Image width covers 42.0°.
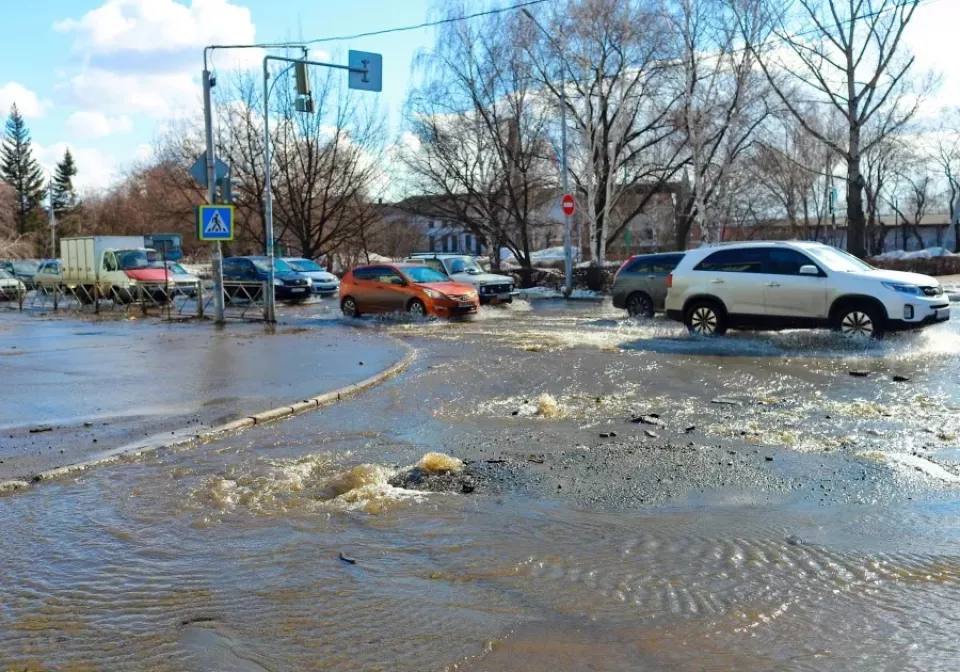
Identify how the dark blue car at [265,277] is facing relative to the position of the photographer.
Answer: facing the viewer and to the right of the viewer

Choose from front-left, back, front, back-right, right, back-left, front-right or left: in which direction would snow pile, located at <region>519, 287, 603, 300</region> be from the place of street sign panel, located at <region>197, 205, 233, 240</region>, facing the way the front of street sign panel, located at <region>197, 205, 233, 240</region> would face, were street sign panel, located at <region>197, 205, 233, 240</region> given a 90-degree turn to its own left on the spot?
front-left

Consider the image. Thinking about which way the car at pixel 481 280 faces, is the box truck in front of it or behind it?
behind

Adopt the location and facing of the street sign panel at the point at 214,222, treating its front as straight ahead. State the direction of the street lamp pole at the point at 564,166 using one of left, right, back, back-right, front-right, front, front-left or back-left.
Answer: back-left

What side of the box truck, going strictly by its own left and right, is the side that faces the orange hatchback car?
front

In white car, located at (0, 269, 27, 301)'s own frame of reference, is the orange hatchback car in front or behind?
in front

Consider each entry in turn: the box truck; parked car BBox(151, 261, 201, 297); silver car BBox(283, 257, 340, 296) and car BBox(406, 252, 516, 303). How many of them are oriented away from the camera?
0

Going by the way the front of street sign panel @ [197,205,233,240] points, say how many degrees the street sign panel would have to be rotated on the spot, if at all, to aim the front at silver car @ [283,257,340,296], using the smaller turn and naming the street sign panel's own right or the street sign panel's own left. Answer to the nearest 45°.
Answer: approximately 180°

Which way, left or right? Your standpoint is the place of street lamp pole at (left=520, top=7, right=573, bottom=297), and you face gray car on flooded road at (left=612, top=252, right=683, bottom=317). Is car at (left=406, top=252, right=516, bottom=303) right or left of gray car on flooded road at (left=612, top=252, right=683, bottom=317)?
right

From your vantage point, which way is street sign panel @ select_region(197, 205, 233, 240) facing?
toward the camera

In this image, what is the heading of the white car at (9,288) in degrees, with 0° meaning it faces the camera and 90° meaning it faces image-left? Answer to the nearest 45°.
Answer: approximately 315°

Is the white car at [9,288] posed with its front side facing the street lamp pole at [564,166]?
yes

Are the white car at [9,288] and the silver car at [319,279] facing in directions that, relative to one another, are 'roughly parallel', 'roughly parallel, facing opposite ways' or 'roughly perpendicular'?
roughly parallel

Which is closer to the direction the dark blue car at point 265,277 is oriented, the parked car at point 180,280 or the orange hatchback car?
the orange hatchback car

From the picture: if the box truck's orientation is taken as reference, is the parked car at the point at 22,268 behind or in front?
behind

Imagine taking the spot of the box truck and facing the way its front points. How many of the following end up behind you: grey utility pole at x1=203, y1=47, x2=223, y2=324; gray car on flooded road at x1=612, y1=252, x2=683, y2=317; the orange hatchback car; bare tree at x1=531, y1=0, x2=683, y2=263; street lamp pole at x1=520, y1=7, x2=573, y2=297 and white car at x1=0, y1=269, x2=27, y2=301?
1
